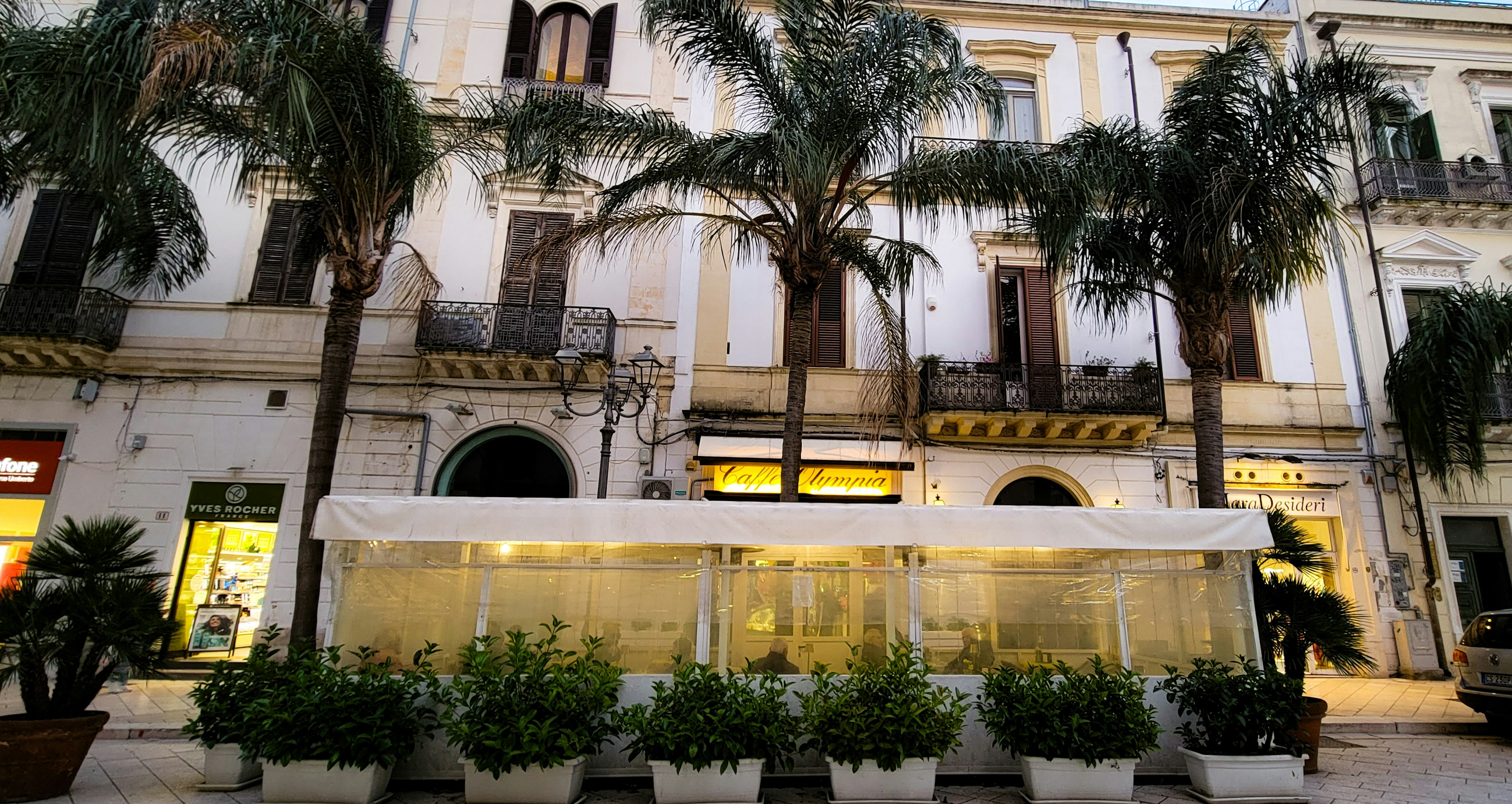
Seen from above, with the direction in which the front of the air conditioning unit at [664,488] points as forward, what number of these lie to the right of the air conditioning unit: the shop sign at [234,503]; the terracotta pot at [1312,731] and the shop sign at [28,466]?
2

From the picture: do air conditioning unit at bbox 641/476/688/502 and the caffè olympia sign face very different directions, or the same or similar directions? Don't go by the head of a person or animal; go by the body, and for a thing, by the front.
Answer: same or similar directions

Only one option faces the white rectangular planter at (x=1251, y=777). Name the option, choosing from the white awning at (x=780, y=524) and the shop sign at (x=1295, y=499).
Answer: the shop sign

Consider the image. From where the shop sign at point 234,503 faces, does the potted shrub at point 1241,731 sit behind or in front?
in front

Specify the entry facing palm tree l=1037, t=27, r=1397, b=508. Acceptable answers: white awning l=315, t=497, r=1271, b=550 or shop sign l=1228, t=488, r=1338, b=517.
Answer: the shop sign

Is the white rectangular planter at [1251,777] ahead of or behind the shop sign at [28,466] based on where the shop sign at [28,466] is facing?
ahead

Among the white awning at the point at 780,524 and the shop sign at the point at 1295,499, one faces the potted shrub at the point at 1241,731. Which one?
the shop sign

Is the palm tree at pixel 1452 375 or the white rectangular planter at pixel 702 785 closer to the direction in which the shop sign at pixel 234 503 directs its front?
the white rectangular planter

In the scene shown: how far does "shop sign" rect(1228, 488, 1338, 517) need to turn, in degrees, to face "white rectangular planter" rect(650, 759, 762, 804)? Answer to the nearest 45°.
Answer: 0° — it already faces it

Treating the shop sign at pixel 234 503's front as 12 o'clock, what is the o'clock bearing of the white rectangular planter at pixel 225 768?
The white rectangular planter is roughly at 12 o'clock from the shop sign.

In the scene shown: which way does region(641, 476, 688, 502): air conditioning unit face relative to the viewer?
toward the camera

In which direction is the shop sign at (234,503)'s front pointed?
toward the camera

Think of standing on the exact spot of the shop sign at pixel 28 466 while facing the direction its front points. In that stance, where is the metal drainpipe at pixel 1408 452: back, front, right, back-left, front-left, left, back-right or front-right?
front-left

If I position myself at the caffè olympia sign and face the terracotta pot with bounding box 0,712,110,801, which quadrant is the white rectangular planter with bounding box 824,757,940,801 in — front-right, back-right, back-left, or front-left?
front-left

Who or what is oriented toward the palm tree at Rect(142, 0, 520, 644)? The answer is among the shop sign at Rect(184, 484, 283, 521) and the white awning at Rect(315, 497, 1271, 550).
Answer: the shop sign
